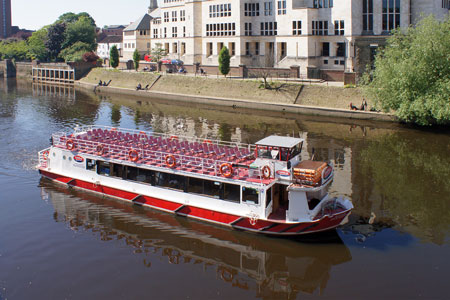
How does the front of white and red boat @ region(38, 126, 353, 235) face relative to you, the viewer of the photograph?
facing the viewer and to the right of the viewer
